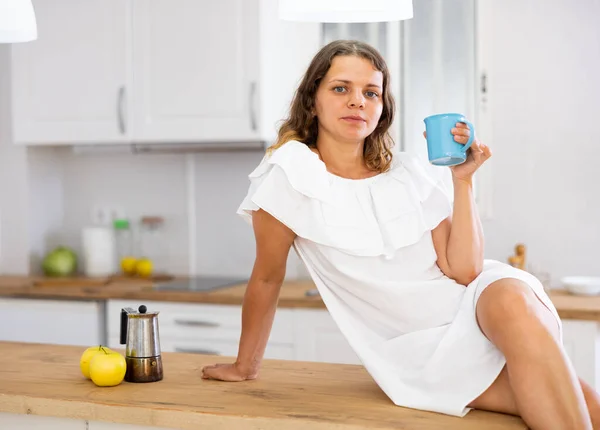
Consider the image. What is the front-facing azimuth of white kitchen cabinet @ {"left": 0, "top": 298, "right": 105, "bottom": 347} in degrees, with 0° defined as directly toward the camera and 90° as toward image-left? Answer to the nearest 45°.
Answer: approximately 0°

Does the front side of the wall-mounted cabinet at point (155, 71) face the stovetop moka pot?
yes

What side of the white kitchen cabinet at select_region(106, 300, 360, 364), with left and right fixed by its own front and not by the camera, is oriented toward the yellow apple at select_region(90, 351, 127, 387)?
front

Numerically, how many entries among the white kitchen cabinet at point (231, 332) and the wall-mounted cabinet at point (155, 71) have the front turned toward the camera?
2

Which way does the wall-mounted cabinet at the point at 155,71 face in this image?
toward the camera

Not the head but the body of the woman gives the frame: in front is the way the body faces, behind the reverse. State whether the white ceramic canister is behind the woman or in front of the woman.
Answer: behind

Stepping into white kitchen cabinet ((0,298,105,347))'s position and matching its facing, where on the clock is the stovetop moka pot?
The stovetop moka pot is roughly at 12 o'clock from the white kitchen cabinet.

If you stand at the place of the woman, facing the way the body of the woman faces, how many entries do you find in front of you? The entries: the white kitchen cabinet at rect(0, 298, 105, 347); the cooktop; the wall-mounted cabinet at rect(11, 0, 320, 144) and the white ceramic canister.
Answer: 0

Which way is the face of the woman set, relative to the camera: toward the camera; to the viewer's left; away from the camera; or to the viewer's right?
toward the camera

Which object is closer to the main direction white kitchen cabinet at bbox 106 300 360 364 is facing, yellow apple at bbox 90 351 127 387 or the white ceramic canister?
the yellow apple

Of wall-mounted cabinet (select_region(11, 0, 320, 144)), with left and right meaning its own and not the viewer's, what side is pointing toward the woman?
front

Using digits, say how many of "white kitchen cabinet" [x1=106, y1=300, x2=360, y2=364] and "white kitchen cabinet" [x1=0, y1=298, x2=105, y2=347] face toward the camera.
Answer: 2

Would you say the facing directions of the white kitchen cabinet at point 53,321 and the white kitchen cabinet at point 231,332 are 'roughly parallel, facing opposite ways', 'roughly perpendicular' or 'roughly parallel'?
roughly parallel

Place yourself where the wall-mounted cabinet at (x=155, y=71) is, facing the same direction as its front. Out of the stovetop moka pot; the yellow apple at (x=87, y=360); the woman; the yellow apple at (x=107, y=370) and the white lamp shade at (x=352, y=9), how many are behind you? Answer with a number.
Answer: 0
